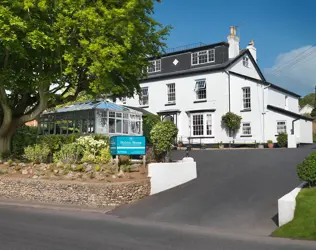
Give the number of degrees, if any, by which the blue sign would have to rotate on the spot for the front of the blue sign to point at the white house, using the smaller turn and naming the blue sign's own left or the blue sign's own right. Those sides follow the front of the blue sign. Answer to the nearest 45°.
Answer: approximately 135° to the blue sign's own left

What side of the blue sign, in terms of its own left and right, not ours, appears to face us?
front

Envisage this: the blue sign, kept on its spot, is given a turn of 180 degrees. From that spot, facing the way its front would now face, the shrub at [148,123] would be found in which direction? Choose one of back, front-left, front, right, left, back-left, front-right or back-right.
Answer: front

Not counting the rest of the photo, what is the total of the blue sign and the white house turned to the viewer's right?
0

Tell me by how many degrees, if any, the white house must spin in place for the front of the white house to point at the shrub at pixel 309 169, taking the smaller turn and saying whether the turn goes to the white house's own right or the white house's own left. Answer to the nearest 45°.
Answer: approximately 45° to the white house's own left

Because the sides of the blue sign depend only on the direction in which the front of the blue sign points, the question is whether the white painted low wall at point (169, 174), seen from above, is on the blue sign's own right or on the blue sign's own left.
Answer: on the blue sign's own left

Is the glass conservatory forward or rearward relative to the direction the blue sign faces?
rearward

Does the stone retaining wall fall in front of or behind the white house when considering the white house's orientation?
in front

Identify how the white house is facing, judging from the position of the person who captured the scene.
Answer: facing the viewer and to the left of the viewer

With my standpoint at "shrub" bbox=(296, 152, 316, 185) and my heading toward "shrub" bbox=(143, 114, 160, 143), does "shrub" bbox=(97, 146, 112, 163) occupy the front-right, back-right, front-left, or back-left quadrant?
front-left
